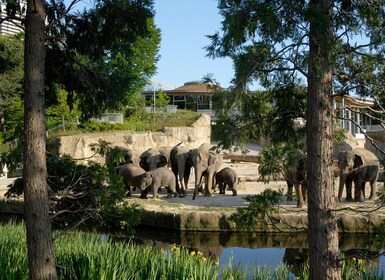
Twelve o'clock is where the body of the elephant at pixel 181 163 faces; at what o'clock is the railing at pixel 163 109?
The railing is roughly at 6 o'clock from the elephant.

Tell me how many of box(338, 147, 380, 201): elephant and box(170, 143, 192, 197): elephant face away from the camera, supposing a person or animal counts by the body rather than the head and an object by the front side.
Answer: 0

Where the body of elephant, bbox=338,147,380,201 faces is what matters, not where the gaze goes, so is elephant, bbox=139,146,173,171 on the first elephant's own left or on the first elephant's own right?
on the first elephant's own right

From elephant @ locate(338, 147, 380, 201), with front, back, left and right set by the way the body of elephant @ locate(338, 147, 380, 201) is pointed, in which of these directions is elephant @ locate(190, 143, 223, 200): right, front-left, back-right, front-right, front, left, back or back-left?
front-right

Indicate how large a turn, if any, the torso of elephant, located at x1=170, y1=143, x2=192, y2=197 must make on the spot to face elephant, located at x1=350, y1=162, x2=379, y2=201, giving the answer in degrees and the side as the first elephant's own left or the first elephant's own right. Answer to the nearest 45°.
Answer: approximately 45° to the first elephant's own left

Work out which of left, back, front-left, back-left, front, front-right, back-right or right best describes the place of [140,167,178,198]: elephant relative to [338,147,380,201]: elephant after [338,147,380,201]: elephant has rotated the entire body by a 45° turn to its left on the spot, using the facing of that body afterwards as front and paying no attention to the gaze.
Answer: right

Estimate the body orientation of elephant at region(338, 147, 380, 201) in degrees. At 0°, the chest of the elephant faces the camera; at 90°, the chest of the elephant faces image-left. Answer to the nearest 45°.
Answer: approximately 45°

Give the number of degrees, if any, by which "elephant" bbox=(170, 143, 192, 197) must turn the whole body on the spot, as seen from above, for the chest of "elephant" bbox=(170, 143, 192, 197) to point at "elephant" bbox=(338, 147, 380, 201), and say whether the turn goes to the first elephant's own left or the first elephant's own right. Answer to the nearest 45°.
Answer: approximately 45° to the first elephant's own left

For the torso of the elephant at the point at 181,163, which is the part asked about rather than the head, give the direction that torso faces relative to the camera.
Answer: toward the camera
